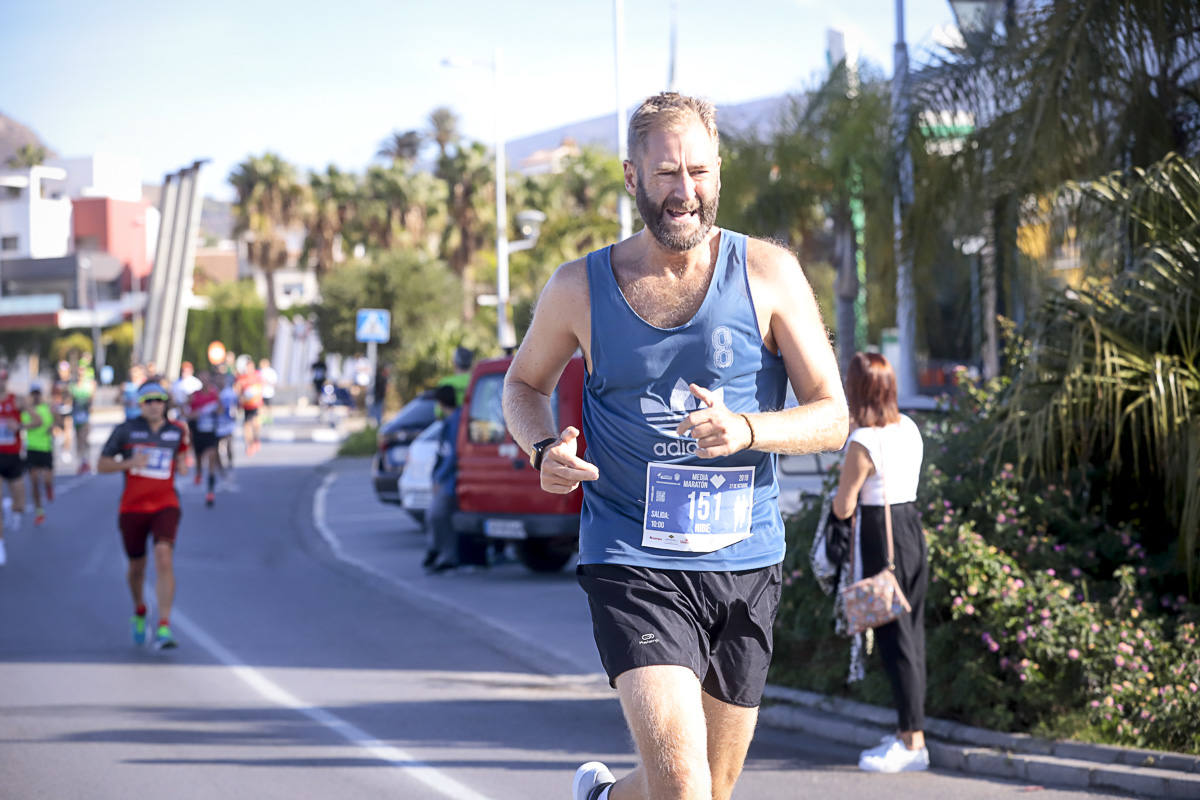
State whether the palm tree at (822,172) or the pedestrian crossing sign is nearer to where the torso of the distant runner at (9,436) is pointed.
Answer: the palm tree

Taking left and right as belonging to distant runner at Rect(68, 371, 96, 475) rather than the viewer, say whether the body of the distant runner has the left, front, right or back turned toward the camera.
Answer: front

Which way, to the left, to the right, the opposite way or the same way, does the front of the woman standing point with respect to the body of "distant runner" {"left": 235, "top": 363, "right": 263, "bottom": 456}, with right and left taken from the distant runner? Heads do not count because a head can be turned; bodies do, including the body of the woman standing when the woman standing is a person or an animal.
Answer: the opposite way

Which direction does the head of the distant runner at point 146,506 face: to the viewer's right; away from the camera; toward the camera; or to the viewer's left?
toward the camera

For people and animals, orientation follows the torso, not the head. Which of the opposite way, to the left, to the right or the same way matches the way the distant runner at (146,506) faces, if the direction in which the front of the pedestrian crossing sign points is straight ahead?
the same way

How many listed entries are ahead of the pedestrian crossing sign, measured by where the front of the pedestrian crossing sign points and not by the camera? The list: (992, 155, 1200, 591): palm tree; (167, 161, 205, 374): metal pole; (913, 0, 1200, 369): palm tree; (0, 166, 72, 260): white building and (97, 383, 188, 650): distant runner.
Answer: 3

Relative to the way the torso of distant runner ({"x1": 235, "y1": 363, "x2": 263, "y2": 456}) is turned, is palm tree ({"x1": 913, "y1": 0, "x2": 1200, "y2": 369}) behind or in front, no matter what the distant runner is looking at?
in front

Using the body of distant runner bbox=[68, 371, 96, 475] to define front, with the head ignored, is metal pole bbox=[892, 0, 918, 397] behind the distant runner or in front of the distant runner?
in front

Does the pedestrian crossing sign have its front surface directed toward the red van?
yes

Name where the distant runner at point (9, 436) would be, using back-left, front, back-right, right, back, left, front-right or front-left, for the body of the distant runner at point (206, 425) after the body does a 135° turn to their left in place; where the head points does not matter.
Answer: back

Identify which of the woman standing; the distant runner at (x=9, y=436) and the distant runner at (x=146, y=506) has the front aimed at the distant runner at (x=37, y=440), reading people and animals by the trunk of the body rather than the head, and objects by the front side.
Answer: the woman standing

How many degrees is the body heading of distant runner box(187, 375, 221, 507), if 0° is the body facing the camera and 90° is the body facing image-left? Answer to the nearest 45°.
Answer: approximately 0°

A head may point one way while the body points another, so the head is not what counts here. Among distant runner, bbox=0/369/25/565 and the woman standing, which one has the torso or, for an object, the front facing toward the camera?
the distant runner

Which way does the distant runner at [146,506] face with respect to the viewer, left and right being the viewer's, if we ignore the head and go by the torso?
facing the viewer

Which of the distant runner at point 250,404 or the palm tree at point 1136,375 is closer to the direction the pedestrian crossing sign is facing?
the palm tree

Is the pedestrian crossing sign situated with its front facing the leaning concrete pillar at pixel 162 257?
no
